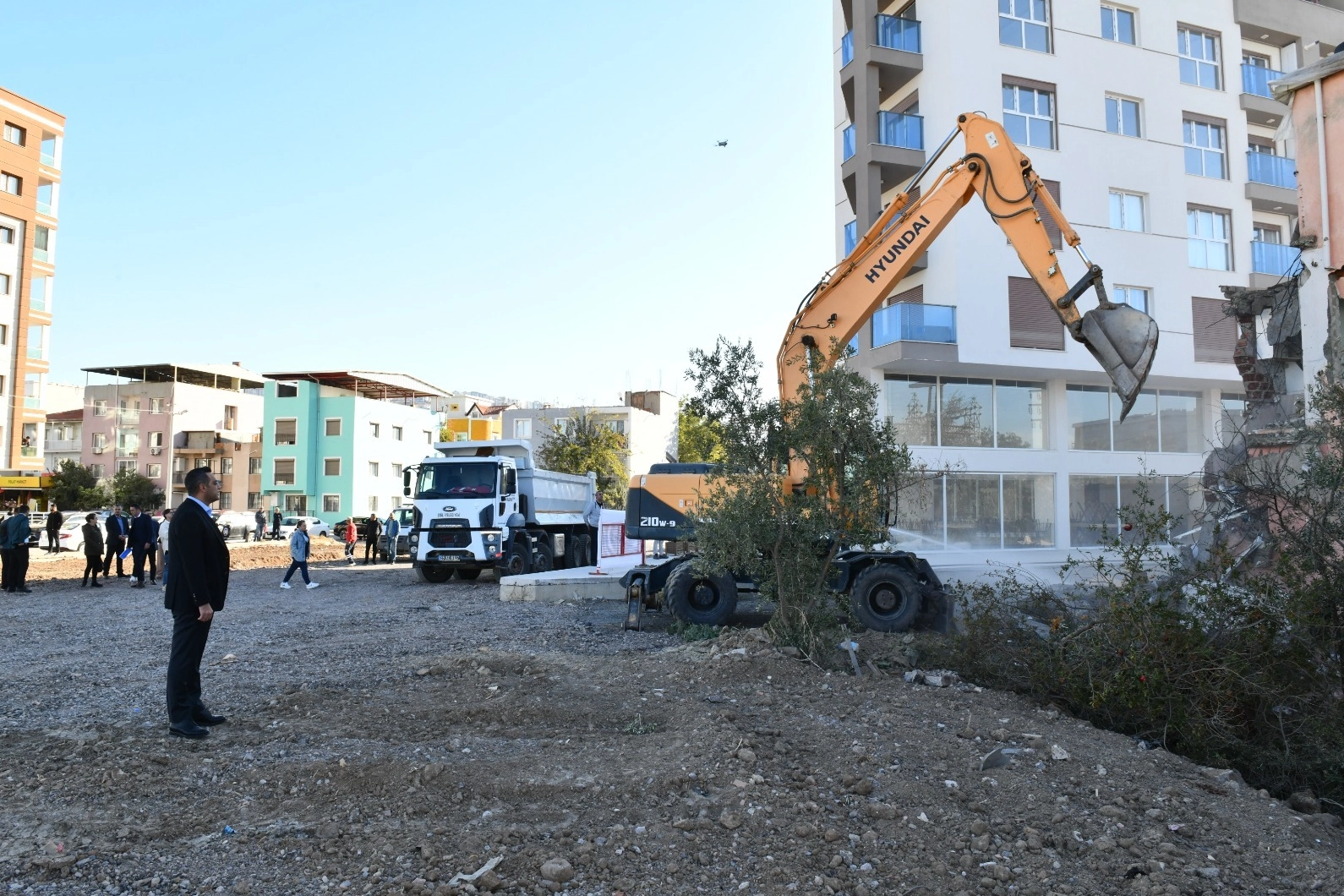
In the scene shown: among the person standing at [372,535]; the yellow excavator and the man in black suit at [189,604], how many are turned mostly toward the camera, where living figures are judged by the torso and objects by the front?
1

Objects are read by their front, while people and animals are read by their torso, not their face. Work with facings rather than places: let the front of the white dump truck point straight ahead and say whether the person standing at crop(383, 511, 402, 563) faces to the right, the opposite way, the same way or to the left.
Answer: the same way

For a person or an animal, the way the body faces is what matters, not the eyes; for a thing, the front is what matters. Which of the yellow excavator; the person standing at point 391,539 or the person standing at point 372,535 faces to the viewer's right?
the yellow excavator

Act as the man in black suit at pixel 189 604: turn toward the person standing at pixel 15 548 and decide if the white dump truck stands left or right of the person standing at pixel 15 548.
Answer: right

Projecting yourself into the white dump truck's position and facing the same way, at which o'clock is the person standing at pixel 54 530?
The person standing is roughly at 3 o'clock from the white dump truck.

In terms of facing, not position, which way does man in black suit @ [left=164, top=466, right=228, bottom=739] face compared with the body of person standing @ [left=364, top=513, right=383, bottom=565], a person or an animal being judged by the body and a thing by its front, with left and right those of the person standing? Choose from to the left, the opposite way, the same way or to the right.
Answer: to the left

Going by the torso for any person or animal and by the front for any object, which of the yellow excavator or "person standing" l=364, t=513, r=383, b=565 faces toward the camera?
the person standing

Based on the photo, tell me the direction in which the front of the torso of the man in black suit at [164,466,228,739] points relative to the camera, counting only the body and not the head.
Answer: to the viewer's right

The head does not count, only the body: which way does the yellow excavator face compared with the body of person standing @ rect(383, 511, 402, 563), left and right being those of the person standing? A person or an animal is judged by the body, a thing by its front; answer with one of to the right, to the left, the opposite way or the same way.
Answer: to the left

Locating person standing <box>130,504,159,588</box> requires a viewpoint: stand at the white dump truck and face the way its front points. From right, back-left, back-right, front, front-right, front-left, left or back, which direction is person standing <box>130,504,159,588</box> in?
front-right

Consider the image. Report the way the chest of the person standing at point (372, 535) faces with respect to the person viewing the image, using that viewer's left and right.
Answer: facing the viewer

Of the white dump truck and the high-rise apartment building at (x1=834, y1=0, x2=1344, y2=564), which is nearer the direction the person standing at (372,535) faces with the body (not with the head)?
the white dump truck

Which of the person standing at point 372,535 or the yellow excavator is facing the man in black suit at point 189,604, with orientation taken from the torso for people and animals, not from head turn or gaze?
the person standing

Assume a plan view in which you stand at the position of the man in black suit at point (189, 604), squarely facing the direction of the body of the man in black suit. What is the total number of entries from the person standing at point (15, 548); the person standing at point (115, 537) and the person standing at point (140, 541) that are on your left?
3

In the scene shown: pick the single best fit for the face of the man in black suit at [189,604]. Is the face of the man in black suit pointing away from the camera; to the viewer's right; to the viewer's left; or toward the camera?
to the viewer's right

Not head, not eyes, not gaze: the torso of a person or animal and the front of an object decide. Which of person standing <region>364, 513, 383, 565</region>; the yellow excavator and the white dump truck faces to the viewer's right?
the yellow excavator
